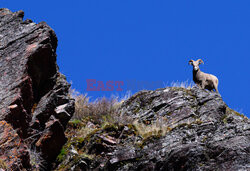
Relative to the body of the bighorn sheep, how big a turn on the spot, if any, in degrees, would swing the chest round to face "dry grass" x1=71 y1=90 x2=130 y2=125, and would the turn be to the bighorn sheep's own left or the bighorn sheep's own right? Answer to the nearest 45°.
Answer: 0° — it already faces it

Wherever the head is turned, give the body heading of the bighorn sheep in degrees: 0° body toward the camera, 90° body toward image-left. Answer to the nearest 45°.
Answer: approximately 45°

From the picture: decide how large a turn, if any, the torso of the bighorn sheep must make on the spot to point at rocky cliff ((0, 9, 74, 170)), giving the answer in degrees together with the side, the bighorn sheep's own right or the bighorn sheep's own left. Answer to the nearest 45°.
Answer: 0° — it already faces it
